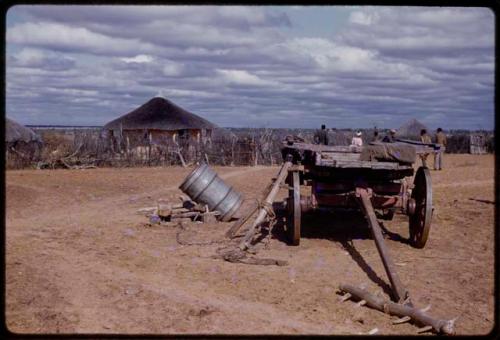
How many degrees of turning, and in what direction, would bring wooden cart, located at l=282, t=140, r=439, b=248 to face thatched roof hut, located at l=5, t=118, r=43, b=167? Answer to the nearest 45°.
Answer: approximately 135° to its right

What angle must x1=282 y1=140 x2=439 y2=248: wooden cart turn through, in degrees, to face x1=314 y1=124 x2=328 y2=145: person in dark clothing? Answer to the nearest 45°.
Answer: approximately 180°

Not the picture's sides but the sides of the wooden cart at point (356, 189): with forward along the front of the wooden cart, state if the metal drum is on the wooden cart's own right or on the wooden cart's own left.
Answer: on the wooden cart's own right

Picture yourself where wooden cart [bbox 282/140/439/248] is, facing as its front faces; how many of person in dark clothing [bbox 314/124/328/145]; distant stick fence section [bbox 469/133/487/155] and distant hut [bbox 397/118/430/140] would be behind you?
3

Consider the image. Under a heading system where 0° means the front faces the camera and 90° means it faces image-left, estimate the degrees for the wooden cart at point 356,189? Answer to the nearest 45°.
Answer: approximately 0°

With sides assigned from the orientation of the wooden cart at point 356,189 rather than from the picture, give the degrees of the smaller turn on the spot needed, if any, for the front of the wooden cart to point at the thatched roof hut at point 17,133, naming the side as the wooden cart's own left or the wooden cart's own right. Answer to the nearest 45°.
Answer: approximately 135° to the wooden cart's own right

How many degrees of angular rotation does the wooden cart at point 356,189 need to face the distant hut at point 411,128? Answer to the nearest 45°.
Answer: approximately 180°

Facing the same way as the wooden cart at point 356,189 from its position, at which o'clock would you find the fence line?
The fence line is roughly at 5 o'clock from the wooden cart.
